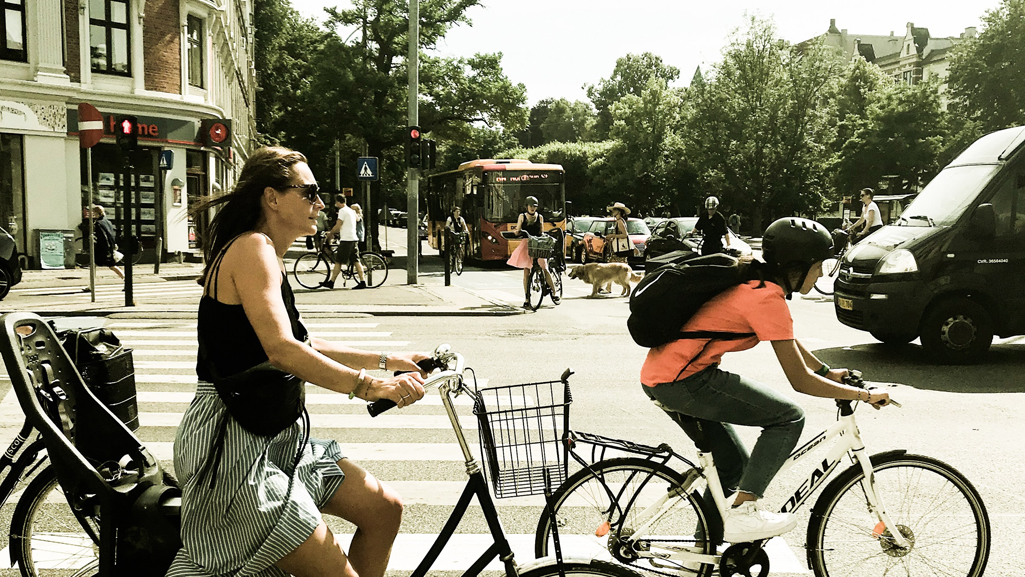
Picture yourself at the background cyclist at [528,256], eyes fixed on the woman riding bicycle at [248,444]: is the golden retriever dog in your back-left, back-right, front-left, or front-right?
back-left

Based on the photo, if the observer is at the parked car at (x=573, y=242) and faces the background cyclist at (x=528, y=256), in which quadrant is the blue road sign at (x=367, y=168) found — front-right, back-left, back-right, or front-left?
front-right

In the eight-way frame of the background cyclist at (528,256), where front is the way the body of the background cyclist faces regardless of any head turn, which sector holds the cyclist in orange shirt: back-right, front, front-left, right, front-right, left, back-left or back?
front

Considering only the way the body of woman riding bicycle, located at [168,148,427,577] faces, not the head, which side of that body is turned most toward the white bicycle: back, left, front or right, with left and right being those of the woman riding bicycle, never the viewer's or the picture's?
front

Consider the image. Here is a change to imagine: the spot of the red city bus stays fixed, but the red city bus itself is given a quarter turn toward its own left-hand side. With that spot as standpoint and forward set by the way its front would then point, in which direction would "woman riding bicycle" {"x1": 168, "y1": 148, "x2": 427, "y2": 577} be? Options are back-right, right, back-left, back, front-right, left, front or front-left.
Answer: back-right

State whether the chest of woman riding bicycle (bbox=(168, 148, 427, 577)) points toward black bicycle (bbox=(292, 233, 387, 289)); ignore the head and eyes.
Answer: no

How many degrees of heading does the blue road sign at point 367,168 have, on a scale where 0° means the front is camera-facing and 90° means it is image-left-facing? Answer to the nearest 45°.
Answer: approximately 0°

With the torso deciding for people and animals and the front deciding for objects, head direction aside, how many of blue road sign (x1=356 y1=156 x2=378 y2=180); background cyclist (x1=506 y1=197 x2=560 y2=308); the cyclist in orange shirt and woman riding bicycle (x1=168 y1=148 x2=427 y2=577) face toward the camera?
2

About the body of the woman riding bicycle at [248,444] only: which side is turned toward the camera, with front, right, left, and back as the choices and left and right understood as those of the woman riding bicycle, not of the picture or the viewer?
right

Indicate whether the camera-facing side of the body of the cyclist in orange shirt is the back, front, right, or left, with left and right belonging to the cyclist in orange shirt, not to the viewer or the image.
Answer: right

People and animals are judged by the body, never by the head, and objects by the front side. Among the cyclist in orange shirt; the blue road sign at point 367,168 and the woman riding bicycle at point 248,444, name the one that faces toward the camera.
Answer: the blue road sign

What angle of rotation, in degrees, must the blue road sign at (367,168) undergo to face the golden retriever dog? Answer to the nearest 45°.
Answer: approximately 45° to its left

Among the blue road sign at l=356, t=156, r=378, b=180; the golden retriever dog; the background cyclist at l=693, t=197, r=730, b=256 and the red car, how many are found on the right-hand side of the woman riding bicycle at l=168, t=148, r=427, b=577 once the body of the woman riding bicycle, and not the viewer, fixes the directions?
0

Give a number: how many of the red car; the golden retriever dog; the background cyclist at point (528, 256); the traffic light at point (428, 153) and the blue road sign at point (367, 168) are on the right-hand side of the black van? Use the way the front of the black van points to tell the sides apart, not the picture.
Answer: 5

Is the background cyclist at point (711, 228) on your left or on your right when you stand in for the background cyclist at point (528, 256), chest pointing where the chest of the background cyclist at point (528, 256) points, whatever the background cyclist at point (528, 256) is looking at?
on your left

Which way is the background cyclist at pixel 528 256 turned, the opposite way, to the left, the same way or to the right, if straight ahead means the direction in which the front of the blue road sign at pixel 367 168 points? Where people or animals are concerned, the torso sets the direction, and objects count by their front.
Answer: the same way

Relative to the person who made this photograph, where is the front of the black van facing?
facing the viewer and to the left of the viewer

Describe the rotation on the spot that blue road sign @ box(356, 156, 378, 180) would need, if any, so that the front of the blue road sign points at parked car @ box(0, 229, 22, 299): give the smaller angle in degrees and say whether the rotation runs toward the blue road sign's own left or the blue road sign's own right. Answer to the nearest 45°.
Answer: approximately 45° to the blue road sign's own right

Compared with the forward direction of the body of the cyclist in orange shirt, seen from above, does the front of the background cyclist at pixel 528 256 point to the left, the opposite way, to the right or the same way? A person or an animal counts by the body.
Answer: to the right

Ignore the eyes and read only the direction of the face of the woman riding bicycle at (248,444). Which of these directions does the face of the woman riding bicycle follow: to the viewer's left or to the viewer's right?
to the viewer's right

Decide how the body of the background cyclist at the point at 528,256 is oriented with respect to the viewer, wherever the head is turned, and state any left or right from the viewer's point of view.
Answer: facing the viewer

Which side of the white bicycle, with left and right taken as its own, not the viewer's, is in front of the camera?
right

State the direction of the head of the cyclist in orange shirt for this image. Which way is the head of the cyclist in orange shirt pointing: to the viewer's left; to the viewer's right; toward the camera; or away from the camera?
to the viewer's right

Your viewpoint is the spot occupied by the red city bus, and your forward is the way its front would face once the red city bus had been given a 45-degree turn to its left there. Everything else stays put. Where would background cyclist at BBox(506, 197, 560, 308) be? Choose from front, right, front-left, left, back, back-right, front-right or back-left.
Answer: right
